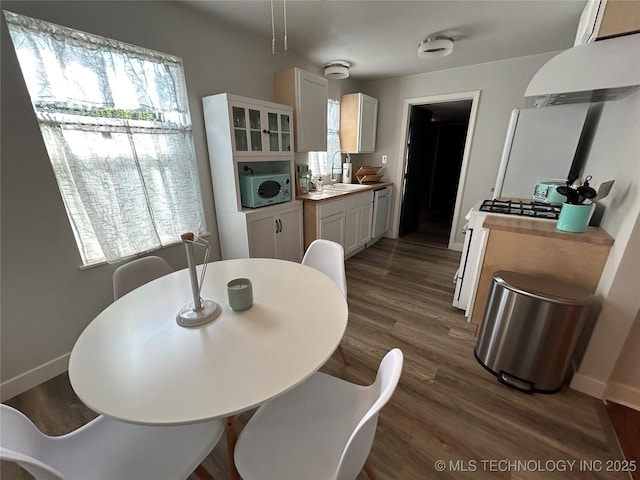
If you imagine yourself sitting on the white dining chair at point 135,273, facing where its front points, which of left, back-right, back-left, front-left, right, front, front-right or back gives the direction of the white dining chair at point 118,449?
front-right

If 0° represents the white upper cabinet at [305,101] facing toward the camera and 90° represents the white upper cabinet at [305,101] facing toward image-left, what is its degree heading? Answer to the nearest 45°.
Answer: approximately 315°

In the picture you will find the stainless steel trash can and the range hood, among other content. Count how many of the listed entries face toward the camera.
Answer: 1

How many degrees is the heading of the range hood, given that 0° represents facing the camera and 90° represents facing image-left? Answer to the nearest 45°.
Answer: approximately 90°

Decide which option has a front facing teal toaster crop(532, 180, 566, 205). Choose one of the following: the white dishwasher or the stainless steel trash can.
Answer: the white dishwasher

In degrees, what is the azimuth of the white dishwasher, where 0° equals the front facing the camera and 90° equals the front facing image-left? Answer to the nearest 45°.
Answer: approximately 315°

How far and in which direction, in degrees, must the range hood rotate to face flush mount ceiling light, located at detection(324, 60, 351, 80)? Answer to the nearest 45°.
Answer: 0° — it already faces it

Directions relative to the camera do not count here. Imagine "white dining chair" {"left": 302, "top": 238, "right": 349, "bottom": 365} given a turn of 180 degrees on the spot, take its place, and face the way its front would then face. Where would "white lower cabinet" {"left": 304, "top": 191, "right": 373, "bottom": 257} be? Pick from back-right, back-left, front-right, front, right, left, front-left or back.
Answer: front-left

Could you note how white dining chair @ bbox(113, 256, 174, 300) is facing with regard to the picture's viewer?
facing the viewer and to the right of the viewer

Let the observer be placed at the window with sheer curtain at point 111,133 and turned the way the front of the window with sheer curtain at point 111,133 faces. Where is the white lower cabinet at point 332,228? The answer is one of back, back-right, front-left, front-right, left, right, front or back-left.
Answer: front-left

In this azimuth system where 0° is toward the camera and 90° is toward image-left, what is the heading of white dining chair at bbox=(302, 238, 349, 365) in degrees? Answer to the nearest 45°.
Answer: approximately 45°
